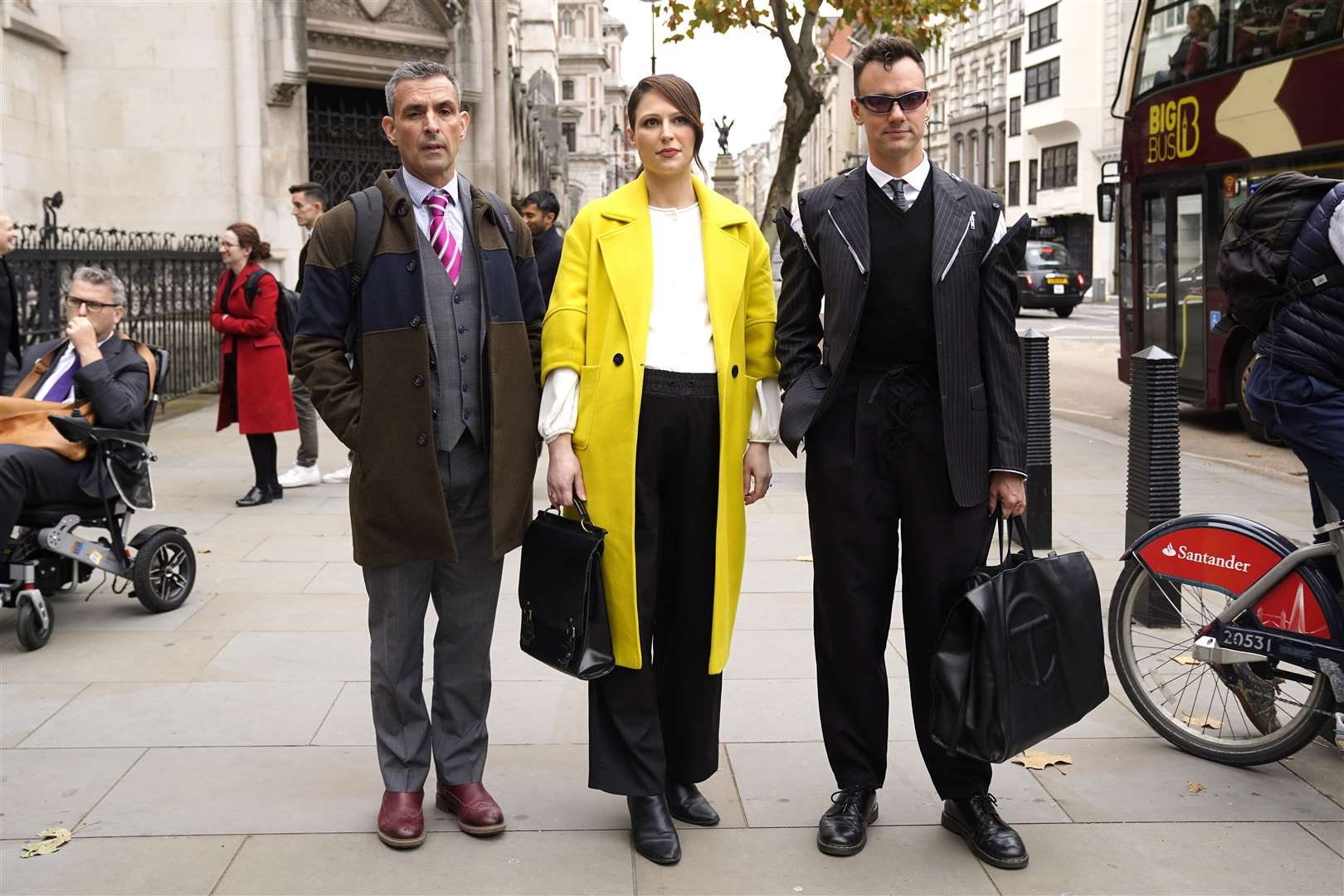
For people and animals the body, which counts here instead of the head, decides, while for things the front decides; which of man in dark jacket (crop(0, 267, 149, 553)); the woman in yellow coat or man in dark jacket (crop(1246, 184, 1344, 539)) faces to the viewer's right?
man in dark jacket (crop(1246, 184, 1344, 539))

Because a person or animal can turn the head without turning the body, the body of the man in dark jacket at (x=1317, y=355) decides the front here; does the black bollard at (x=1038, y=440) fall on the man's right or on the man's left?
on the man's left

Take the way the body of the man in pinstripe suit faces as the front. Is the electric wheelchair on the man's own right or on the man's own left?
on the man's own right

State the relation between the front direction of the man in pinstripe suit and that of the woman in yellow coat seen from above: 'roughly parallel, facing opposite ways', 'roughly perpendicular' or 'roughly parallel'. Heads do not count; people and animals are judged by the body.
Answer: roughly parallel

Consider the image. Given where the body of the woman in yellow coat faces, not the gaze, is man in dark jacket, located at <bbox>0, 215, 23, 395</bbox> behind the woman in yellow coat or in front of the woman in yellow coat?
behind

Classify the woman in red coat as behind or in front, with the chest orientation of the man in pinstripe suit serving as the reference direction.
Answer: behind

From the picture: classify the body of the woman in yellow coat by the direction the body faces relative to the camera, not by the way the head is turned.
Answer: toward the camera

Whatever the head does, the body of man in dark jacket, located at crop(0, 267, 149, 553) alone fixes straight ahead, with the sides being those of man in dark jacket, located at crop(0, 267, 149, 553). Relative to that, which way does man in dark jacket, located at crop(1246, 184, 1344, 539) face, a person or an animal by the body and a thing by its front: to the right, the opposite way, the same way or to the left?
to the left

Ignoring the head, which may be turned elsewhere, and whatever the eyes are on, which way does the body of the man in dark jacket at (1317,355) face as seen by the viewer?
to the viewer's right

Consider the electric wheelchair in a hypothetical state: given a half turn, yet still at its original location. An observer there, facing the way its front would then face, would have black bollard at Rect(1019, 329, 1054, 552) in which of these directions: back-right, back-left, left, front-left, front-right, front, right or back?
front-right

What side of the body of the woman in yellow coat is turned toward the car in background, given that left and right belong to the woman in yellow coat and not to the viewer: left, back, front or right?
back

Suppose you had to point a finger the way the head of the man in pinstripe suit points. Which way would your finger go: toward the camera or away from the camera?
toward the camera
